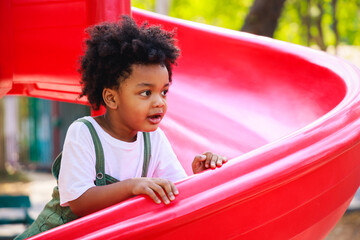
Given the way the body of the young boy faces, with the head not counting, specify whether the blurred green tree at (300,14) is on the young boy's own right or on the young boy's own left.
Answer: on the young boy's own left

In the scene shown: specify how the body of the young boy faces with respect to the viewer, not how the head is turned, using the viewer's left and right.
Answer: facing the viewer and to the right of the viewer
